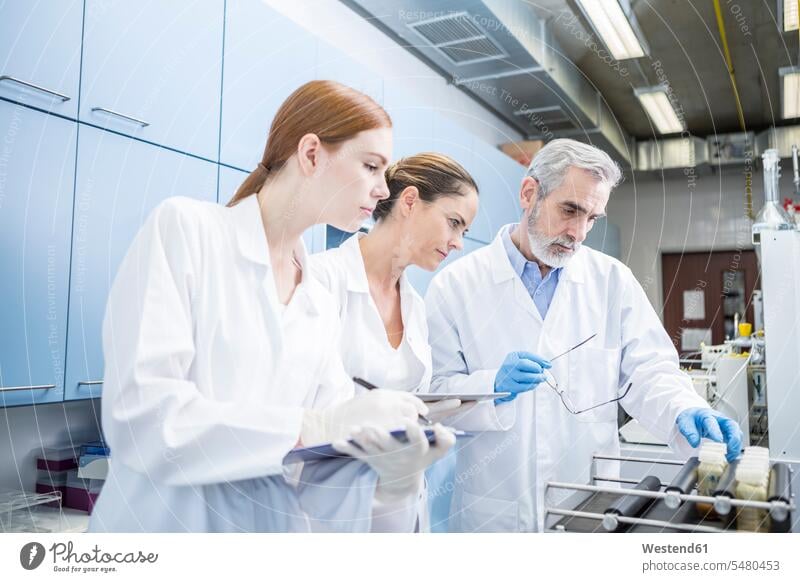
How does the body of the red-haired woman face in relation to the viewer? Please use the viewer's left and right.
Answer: facing the viewer and to the right of the viewer

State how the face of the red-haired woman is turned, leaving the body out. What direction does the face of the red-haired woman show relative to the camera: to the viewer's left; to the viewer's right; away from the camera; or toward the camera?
to the viewer's right

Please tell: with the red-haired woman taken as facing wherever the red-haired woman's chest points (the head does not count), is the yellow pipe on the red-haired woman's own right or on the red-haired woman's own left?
on the red-haired woman's own left

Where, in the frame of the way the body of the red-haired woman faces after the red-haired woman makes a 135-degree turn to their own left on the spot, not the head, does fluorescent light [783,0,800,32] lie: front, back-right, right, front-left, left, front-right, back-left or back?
right

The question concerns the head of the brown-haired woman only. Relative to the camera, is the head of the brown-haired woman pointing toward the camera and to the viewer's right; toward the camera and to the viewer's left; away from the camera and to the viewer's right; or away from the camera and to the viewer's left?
toward the camera and to the viewer's right

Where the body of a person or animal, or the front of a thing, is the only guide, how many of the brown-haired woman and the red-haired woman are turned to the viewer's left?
0
